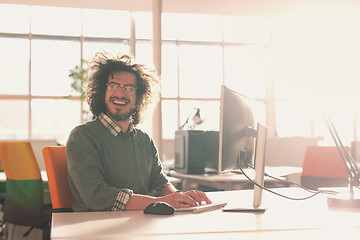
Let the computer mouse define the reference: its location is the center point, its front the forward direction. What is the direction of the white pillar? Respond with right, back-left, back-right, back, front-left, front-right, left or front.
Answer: left

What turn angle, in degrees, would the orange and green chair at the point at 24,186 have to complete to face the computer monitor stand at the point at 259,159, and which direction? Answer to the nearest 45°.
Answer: approximately 90° to its right

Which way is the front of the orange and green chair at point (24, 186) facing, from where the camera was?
facing away from the viewer and to the right of the viewer

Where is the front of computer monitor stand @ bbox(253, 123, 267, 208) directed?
to the viewer's left

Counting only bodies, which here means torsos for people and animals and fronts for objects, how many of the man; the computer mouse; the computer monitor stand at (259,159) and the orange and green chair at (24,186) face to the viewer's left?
1

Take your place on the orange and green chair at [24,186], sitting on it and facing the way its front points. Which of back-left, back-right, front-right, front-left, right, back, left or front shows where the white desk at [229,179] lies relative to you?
front-right

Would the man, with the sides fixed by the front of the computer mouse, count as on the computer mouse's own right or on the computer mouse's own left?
on the computer mouse's own left

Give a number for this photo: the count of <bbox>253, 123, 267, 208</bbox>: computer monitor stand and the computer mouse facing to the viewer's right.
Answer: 1
